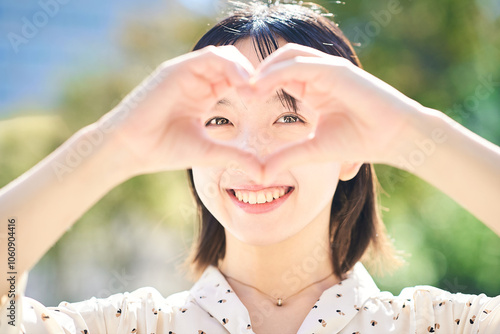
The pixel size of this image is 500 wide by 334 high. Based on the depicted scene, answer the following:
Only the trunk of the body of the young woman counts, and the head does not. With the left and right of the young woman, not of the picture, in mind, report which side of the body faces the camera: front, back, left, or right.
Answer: front

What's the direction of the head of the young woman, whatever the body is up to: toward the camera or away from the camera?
toward the camera
